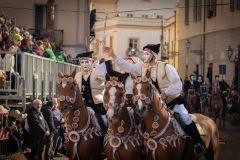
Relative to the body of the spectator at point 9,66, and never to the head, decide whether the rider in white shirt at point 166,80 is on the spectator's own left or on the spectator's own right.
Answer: on the spectator's own right

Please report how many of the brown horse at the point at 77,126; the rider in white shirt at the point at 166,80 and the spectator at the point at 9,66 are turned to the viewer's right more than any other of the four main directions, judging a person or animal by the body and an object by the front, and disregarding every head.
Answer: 1

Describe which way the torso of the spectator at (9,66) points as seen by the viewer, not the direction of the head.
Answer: to the viewer's right

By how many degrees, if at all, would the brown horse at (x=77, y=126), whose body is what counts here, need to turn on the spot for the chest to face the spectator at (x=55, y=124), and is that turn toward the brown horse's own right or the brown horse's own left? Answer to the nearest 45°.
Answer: approximately 135° to the brown horse's own right

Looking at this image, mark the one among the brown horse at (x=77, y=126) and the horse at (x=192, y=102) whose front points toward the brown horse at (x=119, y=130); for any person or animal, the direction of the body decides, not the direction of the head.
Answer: the horse
